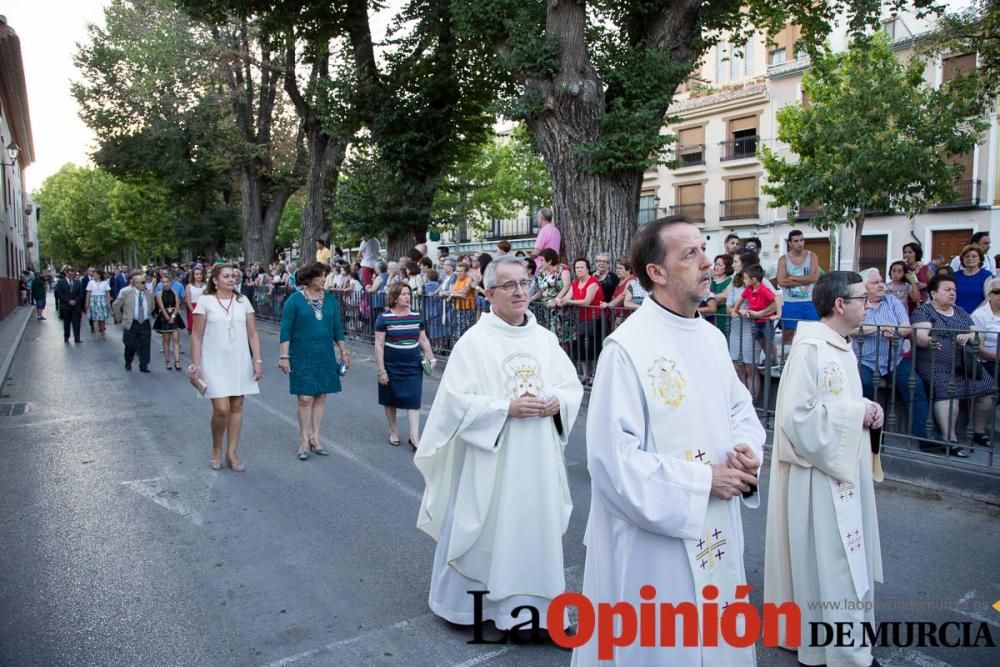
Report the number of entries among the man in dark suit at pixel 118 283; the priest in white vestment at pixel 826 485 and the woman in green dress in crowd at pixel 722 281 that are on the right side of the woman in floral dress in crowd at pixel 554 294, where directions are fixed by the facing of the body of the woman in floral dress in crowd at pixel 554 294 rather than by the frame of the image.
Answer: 1

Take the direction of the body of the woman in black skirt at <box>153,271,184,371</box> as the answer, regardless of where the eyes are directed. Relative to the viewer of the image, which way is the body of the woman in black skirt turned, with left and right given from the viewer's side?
facing the viewer

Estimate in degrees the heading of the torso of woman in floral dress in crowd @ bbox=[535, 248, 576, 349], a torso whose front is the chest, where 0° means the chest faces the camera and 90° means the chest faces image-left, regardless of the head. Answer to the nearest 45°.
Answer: approximately 45°

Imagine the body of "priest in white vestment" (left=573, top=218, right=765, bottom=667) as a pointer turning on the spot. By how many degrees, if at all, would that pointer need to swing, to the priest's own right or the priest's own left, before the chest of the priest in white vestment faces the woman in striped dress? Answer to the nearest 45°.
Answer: approximately 180°

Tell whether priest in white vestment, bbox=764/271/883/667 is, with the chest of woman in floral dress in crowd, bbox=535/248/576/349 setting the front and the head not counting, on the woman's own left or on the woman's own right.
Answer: on the woman's own left

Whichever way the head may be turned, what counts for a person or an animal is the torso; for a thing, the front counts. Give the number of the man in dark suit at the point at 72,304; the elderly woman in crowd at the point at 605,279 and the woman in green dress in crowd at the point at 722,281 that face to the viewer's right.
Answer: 0

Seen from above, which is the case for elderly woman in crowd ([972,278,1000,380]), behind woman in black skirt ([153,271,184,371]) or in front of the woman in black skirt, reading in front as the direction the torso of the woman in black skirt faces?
in front

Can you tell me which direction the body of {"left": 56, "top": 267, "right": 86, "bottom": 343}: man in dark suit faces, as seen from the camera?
toward the camera

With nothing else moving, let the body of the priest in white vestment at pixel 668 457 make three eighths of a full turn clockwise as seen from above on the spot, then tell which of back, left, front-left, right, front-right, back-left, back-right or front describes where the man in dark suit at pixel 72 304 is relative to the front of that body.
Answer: front-right

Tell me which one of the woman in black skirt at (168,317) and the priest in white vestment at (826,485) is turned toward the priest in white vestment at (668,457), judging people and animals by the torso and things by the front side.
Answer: the woman in black skirt

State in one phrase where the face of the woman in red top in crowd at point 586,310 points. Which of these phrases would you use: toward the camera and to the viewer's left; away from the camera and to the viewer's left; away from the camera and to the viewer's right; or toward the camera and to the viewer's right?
toward the camera and to the viewer's left

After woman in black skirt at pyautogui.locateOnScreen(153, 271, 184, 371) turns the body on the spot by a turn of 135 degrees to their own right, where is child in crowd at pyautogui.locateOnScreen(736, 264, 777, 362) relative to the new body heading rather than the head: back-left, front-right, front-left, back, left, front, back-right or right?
back

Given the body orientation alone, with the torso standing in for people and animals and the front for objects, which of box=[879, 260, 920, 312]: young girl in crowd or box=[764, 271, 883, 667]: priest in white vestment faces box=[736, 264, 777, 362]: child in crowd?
the young girl in crowd

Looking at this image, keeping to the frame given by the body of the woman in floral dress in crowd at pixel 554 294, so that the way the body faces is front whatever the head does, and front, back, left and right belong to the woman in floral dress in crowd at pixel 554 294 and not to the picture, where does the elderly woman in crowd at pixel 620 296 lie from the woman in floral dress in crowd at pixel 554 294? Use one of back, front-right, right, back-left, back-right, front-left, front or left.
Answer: left

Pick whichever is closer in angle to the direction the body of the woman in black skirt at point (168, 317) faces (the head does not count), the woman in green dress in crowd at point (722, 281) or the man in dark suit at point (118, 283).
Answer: the woman in green dress in crowd

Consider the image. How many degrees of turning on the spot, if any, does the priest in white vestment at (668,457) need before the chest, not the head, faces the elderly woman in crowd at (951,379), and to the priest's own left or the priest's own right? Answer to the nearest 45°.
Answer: approximately 90° to the priest's own left

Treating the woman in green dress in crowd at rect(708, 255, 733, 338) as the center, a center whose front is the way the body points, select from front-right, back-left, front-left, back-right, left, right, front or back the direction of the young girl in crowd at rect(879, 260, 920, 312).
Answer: back-left

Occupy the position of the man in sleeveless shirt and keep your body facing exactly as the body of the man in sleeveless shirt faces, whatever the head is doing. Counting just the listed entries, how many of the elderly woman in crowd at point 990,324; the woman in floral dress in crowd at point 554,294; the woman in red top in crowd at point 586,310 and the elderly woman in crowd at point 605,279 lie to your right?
3

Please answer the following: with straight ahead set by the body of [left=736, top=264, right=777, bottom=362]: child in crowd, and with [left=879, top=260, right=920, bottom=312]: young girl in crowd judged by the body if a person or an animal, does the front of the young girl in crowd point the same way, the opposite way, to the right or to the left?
the same way

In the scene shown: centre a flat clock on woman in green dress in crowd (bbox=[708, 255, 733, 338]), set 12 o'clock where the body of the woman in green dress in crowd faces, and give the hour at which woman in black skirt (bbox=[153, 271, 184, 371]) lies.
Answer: The woman in black skirt is roughly at 2 o'clock from the woman in green dress in crowd.
